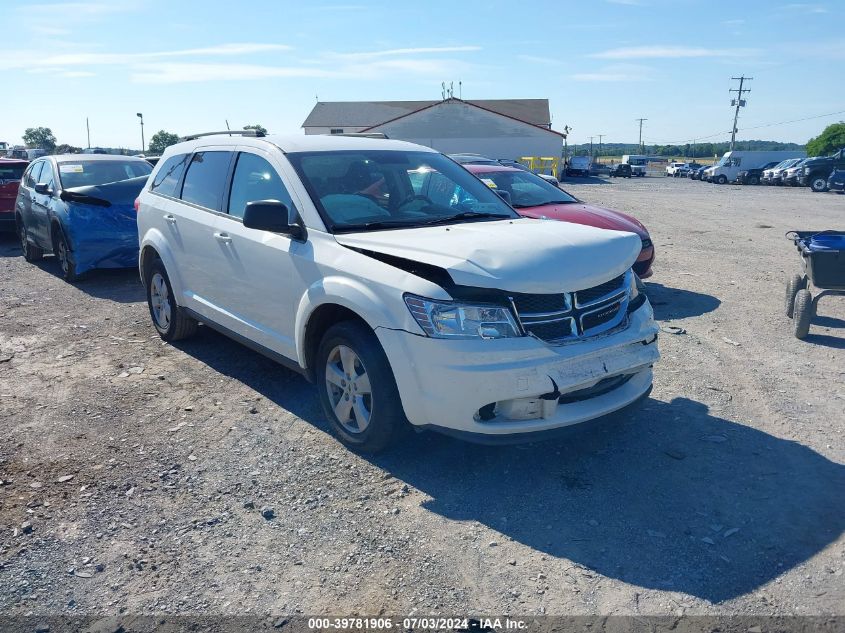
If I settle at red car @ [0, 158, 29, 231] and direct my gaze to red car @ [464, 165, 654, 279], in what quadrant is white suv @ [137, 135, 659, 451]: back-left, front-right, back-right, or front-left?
front-right

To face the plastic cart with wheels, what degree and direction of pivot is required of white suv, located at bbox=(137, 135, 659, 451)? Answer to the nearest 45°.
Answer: approximately 90° to its left

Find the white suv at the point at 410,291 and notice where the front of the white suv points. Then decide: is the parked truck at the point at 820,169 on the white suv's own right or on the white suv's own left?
on the white suv's own left

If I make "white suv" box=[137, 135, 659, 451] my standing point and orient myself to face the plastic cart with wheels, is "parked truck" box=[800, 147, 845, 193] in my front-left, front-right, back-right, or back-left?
front-left

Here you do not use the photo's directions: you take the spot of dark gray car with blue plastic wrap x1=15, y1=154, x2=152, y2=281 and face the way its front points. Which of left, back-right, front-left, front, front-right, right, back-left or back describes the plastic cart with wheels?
front

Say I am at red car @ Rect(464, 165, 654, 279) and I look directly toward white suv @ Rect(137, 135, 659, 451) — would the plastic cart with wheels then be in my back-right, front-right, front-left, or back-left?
front-left

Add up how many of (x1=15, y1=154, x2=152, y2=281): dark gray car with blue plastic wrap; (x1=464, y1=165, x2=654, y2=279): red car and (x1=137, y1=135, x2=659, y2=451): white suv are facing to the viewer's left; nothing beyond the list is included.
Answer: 0

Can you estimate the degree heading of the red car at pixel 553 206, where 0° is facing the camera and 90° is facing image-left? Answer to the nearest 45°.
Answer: approximately 315°

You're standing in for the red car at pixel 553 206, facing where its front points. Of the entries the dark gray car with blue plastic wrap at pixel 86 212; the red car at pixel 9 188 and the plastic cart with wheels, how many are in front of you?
1

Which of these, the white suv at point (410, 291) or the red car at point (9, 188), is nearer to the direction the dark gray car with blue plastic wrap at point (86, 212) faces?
the white suv

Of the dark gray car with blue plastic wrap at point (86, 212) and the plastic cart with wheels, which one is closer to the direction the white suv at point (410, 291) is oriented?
the plastic cart with wheels

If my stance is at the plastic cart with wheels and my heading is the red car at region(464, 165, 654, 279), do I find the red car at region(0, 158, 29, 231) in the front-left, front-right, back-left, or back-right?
front-left

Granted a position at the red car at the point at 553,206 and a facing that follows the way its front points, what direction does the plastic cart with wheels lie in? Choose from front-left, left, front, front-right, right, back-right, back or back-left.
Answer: front

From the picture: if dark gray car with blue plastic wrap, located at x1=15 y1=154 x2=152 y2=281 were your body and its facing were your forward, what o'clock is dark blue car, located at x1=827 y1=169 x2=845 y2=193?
dark blue car, located at x1=827 y1=169 x2=845 y2=193 is roughly at 10 o'clock from dark gray car with blue plastic wrap, located at x1=15 y1=154 x2=152 y2=281.

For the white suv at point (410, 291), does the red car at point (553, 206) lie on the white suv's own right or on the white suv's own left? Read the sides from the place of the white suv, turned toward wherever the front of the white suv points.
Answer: on the white suv's own left

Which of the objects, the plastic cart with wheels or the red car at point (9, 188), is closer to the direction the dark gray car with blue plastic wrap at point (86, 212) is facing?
the plastic cart with wheels

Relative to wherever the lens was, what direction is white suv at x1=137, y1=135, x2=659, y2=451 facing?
facing the viewer and to the right of the viewer

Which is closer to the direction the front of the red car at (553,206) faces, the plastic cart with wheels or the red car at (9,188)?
the plastic cart with wheels

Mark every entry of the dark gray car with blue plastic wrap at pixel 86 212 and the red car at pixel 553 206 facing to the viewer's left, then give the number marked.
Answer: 0
